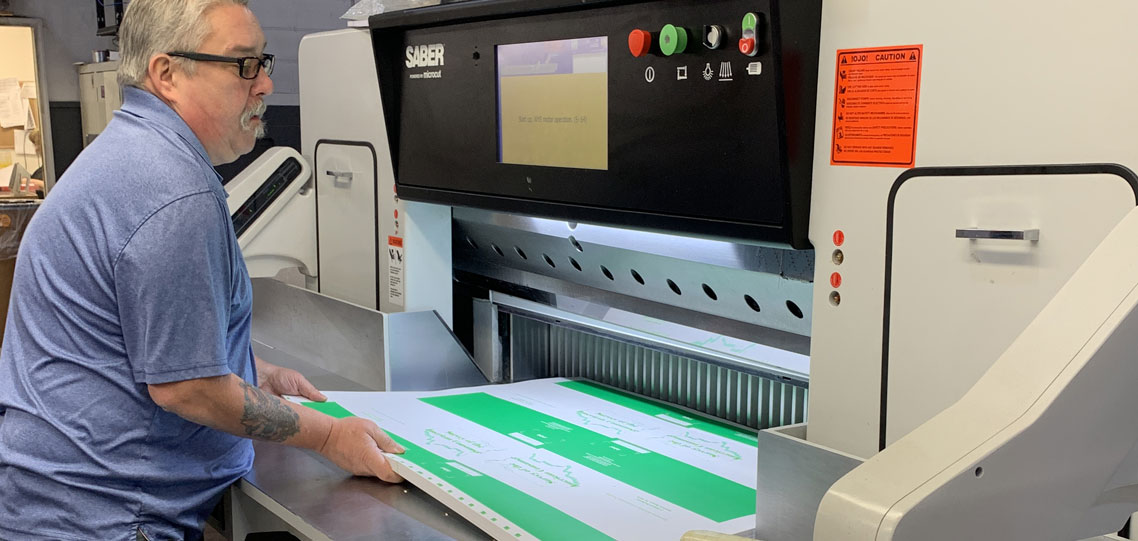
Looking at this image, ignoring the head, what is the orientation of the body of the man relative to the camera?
to the viewer's right

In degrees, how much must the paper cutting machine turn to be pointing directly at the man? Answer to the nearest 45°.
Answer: approximately 45° to its right

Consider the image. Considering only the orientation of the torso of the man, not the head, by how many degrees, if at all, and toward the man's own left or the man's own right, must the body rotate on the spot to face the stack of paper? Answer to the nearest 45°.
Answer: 0° — they already face it

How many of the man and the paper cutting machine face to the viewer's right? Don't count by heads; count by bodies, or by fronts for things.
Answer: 1

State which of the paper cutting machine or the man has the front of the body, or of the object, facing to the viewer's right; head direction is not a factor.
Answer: the man

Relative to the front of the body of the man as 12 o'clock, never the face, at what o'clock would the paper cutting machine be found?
The paper cutting machine is roughly at 1 o'clock from the man.

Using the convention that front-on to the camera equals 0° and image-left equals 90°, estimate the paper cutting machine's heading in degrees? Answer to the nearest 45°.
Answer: approximately 45°

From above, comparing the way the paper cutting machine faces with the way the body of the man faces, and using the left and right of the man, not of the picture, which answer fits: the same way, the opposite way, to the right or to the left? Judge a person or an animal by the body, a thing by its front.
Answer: the opposite way
